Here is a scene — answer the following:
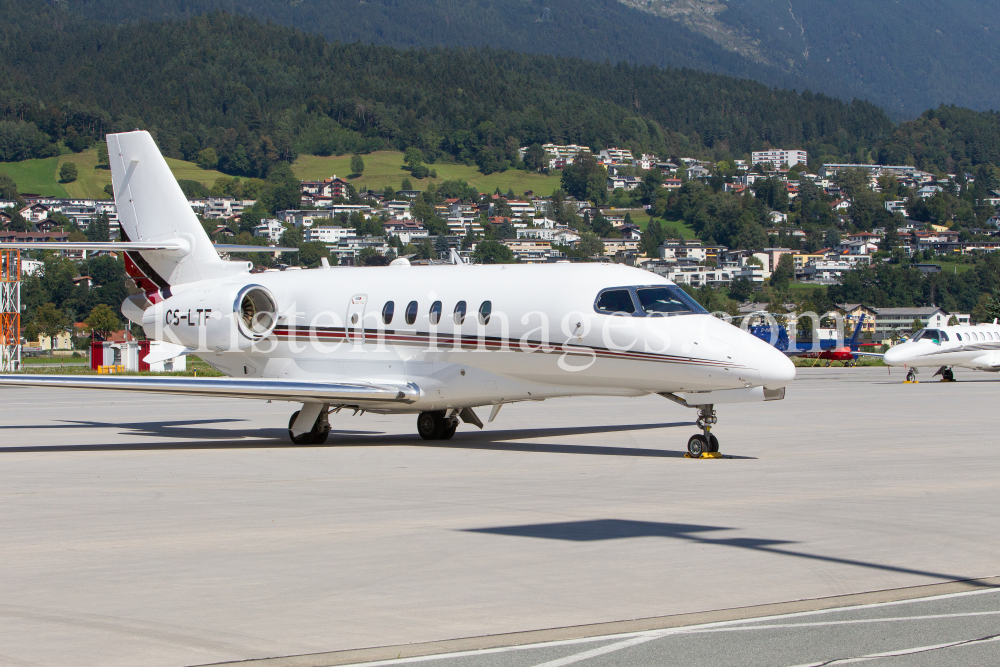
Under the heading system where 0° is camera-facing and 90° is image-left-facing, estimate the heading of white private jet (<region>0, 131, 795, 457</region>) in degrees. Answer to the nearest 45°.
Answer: approximately 315°

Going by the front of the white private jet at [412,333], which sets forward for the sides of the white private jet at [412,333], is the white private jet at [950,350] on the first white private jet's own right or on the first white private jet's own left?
on the first white private jet's own left
